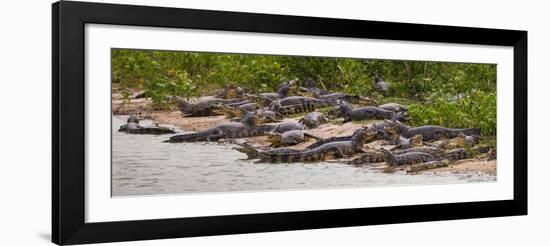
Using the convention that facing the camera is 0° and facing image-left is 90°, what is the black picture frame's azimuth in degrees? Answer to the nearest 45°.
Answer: approximately 315°
